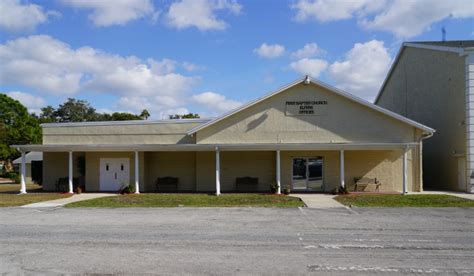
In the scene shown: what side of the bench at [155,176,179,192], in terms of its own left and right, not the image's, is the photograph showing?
front

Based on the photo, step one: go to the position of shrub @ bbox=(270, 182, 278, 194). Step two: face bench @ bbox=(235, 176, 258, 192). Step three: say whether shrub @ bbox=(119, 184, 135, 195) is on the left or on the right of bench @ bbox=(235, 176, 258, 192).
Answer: left

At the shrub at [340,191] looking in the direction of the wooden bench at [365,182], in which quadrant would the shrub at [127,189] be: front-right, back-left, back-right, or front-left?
back-left

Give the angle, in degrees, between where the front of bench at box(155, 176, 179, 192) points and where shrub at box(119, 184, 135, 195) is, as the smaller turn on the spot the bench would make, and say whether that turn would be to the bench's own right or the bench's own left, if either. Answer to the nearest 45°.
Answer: approximately 45° to the bench's own right

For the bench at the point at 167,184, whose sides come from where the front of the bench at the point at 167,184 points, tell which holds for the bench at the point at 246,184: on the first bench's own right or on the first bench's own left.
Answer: on the first bench's own left

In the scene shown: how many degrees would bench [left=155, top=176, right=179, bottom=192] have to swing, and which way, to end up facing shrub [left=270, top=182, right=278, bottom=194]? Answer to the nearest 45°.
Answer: approximately 45° to its left

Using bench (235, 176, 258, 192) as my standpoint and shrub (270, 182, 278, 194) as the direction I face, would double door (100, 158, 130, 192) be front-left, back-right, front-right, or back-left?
back-right

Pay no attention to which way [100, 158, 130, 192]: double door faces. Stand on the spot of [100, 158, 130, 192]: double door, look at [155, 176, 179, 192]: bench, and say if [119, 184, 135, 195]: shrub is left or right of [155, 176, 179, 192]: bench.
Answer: right

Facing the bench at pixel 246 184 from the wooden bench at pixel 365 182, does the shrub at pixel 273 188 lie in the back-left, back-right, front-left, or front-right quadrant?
front-left

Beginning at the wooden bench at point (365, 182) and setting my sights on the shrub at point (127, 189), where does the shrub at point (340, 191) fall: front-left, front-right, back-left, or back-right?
front-left

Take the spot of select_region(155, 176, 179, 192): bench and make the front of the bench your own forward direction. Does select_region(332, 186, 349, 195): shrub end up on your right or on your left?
on your left
